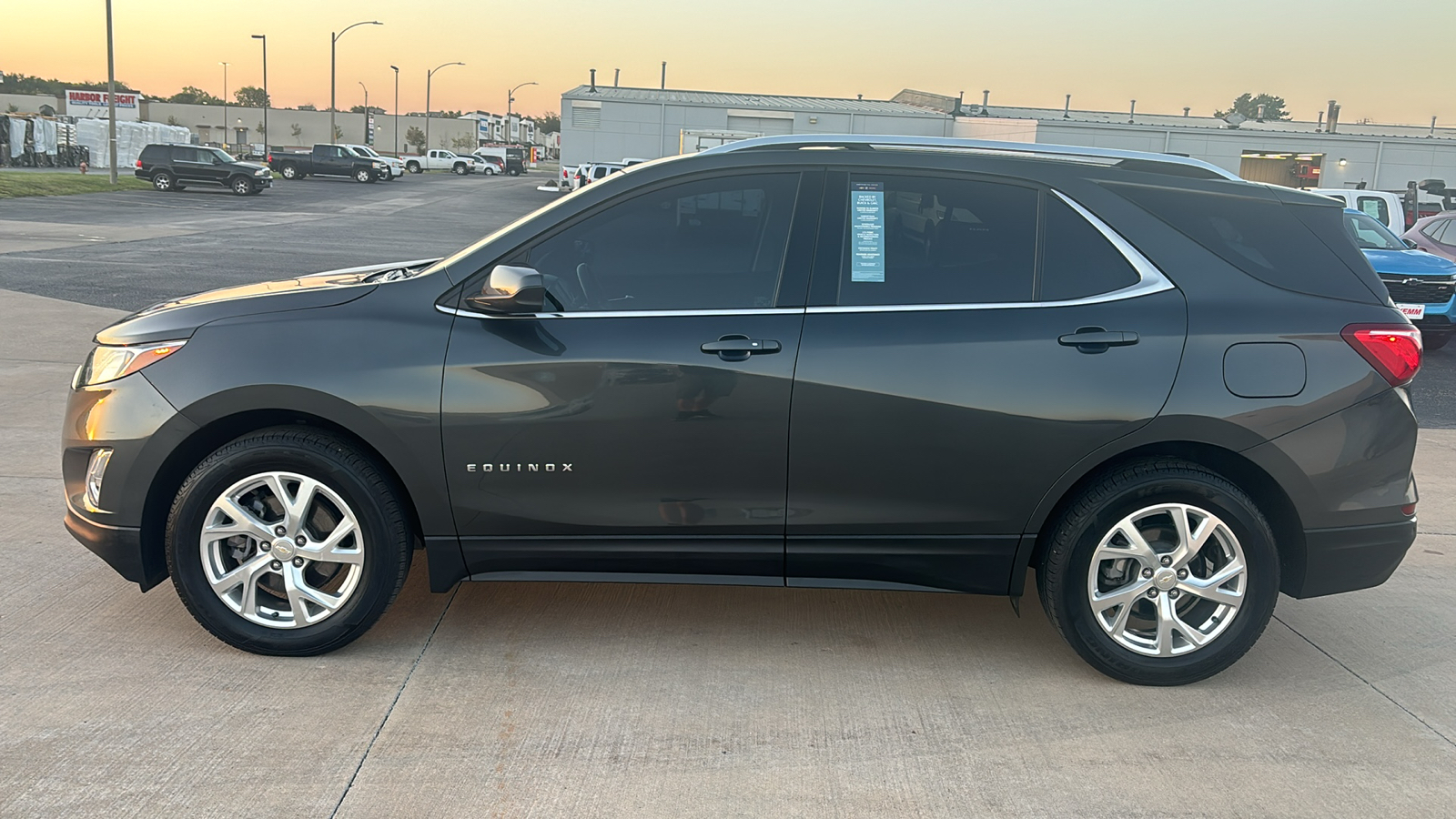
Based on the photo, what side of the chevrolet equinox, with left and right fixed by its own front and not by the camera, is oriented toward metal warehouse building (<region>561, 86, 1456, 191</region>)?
right

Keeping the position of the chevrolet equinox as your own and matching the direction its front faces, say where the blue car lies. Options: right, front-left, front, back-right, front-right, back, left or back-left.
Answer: back-right

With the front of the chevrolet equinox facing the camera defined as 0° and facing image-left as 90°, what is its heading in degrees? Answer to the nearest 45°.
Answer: approximately 90°

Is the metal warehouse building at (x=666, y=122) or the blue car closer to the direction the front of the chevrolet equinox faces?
the metal warehouse building

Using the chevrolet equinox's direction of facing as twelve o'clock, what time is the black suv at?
The black suv is roughly at 2 o'clock from the chevrolet equinox.

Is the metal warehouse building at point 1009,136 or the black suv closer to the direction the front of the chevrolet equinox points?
the black suv

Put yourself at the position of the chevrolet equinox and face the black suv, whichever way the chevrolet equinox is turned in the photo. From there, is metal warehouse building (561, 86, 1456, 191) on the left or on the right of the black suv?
right
